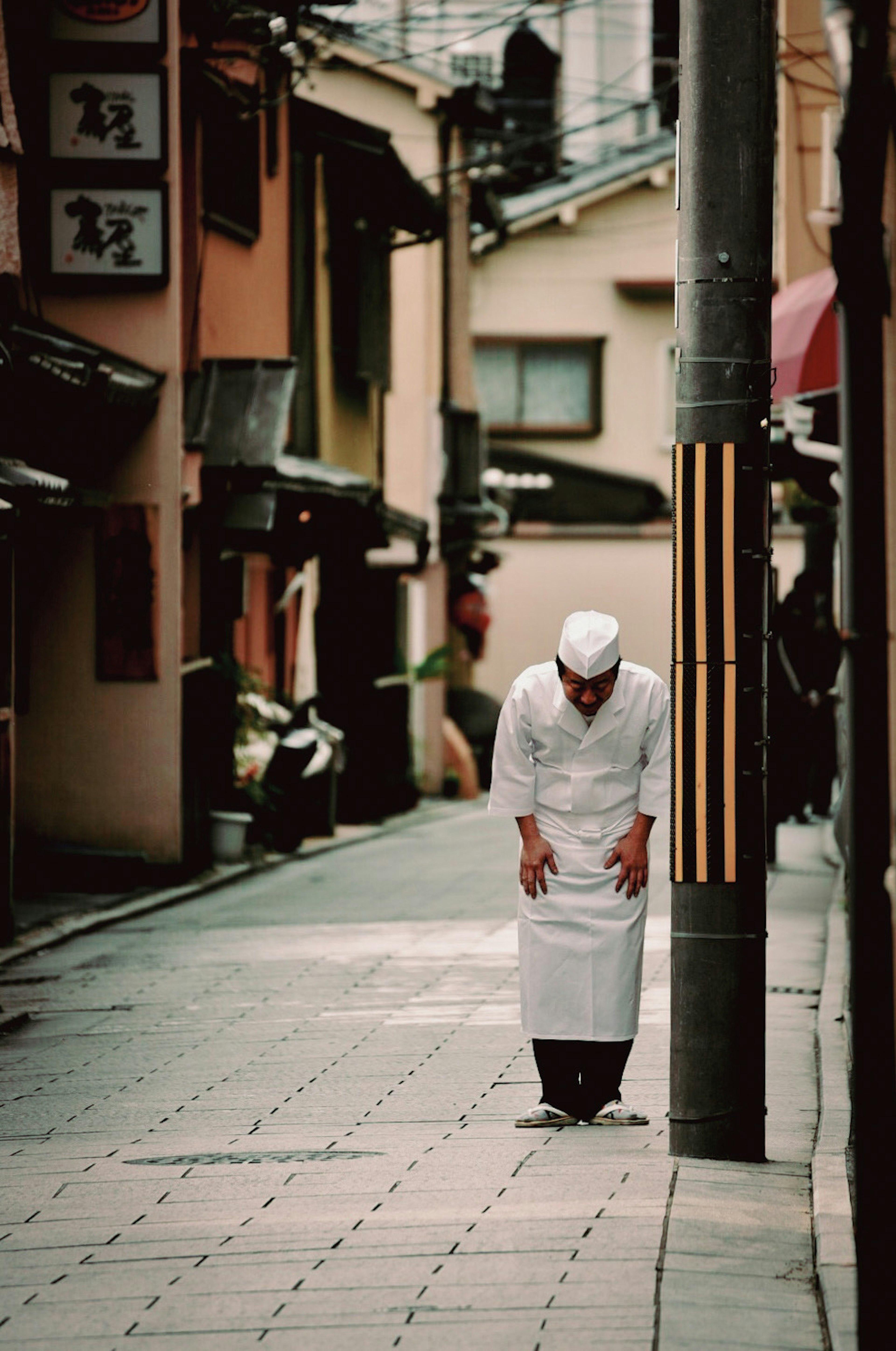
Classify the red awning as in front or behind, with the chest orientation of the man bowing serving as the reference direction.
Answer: behind

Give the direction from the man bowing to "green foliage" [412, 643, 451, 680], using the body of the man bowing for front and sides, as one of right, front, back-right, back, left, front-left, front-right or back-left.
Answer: back

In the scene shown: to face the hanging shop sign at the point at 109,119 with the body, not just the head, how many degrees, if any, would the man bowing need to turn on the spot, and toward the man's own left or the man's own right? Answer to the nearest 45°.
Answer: approximately 135° to the man's own right

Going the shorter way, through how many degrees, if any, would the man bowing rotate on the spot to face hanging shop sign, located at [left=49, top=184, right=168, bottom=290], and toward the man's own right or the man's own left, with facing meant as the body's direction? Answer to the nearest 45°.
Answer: approximately 135° to the man's own right

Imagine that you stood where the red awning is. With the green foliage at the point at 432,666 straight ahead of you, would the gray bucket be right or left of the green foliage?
left

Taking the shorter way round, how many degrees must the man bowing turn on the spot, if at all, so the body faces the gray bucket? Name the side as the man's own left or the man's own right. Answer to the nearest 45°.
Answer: approximately 180°

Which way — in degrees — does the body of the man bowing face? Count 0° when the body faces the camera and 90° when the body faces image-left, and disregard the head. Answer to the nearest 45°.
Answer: approximately 0°

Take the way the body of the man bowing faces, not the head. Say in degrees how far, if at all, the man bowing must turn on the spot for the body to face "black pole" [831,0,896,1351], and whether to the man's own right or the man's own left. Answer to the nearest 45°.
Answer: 0° — they already face it
